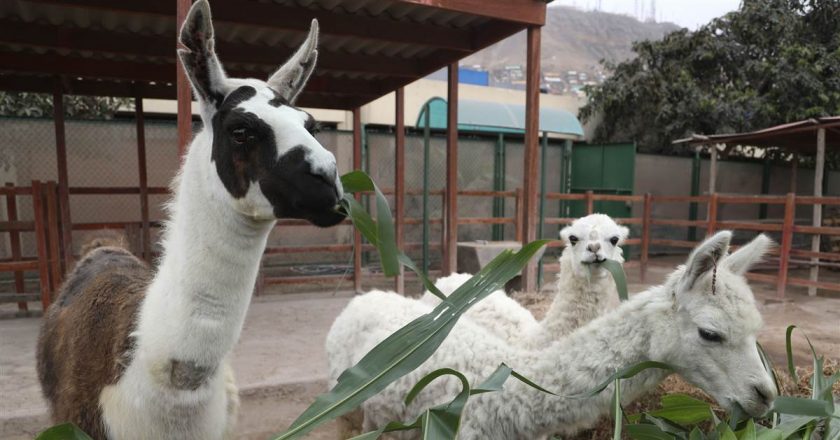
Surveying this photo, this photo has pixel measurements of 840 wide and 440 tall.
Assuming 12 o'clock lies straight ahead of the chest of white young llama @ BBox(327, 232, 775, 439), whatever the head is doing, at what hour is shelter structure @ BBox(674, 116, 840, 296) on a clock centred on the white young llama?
The shelter structure is roughly at 10 o'clock from the white young llama.

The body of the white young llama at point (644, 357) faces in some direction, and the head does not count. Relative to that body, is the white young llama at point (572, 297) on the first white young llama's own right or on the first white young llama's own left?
on the first white young llama's own left

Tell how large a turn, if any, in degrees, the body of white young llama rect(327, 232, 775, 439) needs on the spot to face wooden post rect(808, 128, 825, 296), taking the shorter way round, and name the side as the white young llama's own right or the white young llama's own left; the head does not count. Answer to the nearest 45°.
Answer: approximately 45° to the white young llama's own left

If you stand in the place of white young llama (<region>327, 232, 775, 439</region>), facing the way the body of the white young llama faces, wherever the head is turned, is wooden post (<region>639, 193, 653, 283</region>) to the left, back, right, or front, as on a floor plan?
left

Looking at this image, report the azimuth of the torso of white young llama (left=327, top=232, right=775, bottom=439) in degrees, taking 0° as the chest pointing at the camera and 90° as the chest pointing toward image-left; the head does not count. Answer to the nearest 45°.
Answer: approximately 270°

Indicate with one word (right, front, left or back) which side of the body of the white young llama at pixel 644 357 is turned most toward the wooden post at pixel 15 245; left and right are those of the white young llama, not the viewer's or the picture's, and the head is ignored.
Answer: back

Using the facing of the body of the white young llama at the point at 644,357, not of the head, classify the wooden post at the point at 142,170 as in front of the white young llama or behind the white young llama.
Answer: behind
